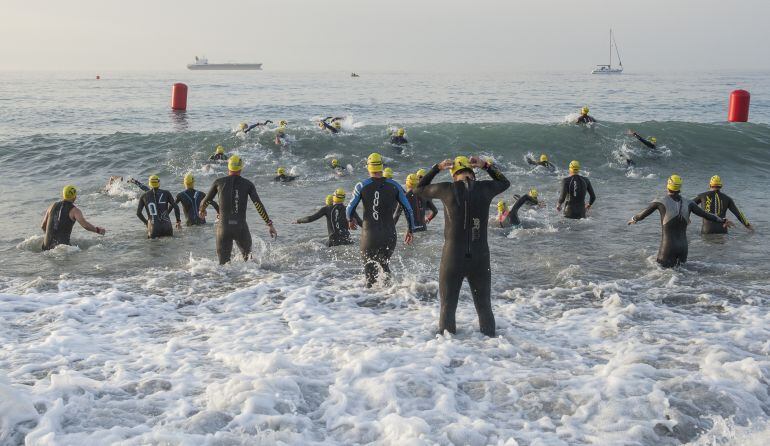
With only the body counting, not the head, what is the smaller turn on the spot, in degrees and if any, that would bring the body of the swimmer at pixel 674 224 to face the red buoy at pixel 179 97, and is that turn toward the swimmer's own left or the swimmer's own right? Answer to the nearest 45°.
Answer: approximately 45° to the swimmer's own left

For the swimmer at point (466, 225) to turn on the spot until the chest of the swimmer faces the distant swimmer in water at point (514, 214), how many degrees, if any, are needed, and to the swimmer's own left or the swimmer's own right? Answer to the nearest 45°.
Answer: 0° — they already face them

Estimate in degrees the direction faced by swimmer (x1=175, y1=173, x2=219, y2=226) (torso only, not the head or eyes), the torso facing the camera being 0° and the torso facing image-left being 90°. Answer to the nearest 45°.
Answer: approximately 180°

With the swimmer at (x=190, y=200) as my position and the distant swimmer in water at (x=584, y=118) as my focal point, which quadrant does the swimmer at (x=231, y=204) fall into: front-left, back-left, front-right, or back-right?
back-right

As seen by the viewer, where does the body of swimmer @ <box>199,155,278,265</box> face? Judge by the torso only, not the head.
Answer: away from the camera

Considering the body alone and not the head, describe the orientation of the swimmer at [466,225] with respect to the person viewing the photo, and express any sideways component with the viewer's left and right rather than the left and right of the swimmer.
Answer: facing away from the viewer

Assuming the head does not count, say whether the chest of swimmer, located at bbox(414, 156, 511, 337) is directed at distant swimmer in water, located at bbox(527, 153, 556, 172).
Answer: yes

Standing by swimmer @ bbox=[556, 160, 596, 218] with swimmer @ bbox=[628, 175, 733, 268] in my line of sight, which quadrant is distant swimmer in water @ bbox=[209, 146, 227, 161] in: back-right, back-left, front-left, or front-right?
back-right

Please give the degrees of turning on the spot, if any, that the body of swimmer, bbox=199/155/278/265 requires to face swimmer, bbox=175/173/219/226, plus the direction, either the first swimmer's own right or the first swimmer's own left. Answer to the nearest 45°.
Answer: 0° — they already face them

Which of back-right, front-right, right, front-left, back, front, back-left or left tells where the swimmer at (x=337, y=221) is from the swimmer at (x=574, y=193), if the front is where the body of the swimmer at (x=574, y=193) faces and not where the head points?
back-left

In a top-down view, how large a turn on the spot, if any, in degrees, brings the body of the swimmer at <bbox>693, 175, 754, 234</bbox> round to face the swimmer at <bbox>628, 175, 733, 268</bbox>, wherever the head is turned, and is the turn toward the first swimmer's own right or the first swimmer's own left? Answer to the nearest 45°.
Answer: approximately 180°

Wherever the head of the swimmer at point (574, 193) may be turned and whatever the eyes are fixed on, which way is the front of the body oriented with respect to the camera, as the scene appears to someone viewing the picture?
away from the camera

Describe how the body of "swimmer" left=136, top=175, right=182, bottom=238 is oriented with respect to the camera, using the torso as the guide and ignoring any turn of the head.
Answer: away from the camera
